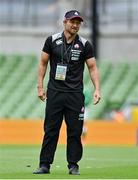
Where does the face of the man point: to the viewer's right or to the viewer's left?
to the viewer's right

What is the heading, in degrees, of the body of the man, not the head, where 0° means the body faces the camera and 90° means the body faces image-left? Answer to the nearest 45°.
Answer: approximately 0°
